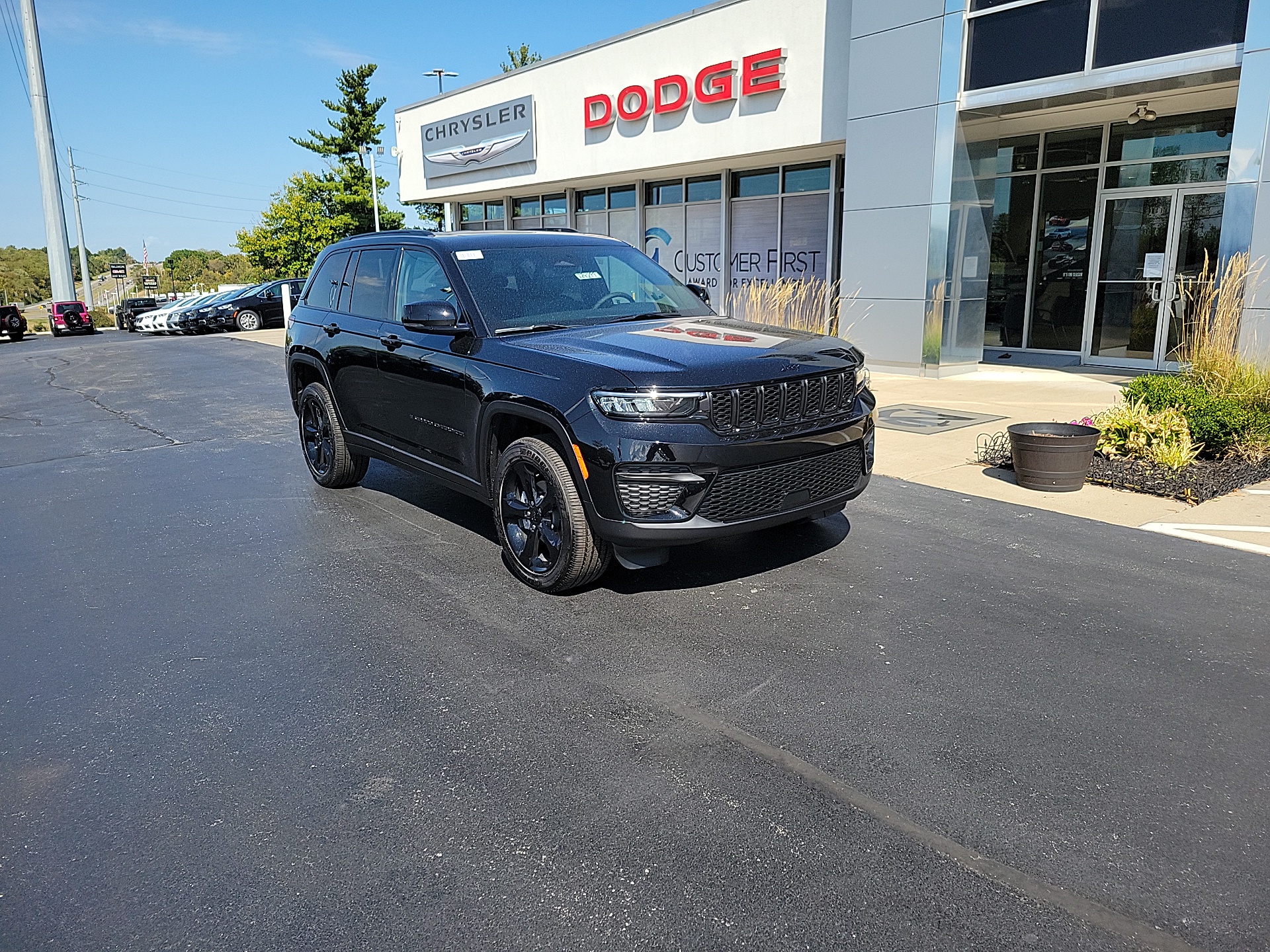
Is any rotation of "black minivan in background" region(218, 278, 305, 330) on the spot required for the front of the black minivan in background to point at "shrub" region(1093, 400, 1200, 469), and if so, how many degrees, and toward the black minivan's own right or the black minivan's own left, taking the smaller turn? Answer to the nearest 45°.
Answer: approximately 90° to the black minivan's own left

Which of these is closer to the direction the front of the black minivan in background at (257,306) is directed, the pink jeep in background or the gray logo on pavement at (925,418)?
the pink jeep in background

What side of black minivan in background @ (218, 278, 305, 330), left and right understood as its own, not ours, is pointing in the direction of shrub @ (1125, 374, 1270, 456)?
left

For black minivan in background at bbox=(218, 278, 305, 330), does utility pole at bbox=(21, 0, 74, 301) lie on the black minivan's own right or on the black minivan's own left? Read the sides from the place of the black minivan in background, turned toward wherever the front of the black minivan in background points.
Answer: on the black minivan's own right

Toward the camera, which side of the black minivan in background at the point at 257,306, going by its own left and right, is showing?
left

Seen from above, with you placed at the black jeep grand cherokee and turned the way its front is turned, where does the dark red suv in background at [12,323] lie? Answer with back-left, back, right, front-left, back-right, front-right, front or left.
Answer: back

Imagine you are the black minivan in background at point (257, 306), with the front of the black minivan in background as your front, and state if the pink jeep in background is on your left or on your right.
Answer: on your right

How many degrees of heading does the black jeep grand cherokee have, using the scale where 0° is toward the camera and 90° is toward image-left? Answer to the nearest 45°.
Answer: approximately 315°

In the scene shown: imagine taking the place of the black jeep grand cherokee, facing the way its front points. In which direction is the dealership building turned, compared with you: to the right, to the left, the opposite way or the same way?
to the right

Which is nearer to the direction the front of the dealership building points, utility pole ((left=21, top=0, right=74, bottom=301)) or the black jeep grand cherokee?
the black jeep grand cherokee

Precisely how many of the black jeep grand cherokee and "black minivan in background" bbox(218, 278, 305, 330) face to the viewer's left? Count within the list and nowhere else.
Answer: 1

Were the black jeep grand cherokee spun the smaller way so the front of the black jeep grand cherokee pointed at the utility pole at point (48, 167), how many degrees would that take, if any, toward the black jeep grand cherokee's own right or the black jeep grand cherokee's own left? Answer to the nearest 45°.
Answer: approximately 180°

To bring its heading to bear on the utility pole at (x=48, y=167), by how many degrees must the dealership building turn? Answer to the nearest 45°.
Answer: approximately 90° to its right

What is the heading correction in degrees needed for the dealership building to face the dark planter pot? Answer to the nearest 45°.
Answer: approximately 45° to its left

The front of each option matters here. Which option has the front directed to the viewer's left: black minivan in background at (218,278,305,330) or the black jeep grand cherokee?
the black minivan in background

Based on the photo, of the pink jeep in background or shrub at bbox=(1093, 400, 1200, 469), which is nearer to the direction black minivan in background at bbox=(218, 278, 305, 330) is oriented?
the pink jeep in background
